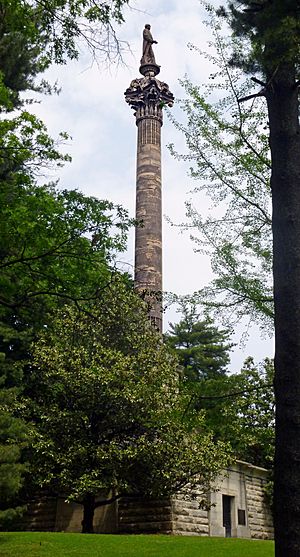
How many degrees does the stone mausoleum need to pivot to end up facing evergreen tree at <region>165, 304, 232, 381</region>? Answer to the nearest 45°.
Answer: approximately 135° to its left

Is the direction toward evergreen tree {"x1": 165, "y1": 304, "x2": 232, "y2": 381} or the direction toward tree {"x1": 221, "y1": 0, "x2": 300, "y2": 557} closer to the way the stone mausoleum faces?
the tree

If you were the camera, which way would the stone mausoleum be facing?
facing the viewer and to the right of the viewer

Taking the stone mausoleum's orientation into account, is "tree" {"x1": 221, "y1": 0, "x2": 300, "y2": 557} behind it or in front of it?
in front
